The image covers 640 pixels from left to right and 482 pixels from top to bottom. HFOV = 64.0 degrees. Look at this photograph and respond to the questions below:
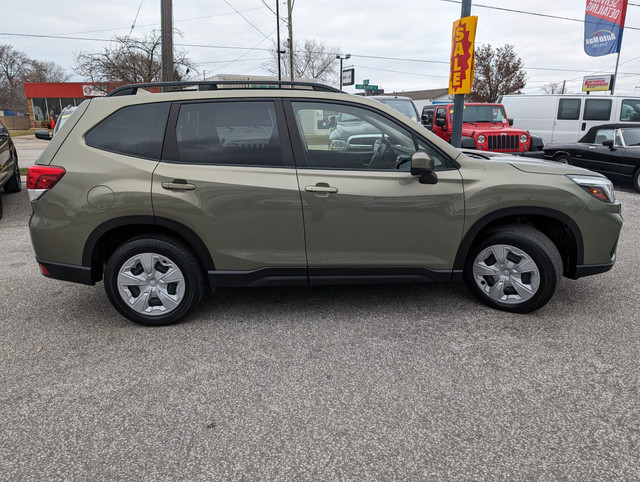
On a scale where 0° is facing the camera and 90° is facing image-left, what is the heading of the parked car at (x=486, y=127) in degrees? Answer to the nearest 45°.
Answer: approximately 315°

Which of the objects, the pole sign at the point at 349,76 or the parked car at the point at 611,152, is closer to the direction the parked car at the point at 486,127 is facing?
the parked car

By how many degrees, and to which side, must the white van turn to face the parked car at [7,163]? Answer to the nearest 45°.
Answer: approximately 135° to its right

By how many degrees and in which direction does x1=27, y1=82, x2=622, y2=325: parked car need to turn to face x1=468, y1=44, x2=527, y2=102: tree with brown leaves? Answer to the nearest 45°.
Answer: approximately 90° to its left

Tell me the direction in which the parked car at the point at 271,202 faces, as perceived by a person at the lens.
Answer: facing to the right of the viewer

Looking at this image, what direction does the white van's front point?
to the viewer's right

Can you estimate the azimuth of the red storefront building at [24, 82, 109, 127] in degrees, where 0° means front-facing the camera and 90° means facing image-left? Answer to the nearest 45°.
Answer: approximately 0°

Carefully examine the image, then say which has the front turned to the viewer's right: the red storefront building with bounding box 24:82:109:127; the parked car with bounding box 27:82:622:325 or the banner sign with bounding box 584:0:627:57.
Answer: the parked car

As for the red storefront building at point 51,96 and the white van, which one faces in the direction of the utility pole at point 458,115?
the red storefront building
